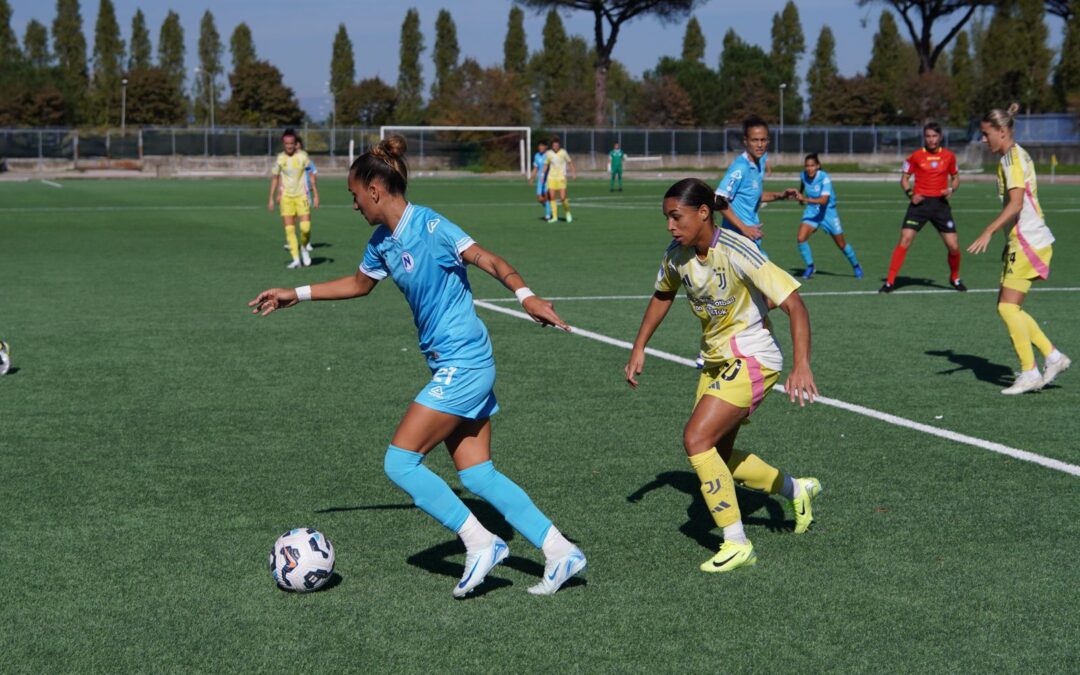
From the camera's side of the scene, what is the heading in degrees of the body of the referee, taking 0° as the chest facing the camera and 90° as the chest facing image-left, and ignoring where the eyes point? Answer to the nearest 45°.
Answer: approximately 0°
